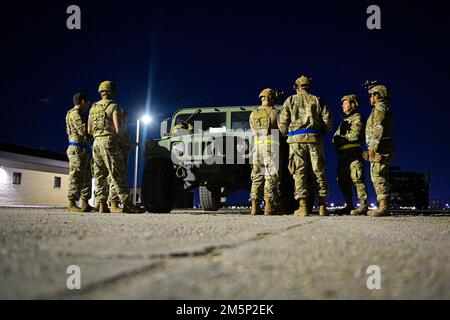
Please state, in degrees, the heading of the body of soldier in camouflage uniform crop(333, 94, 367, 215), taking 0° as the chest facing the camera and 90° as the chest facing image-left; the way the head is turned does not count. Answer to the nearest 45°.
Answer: approximately 45°

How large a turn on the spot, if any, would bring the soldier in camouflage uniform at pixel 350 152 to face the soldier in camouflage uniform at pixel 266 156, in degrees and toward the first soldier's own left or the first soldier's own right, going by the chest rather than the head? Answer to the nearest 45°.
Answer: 0° — they already face them

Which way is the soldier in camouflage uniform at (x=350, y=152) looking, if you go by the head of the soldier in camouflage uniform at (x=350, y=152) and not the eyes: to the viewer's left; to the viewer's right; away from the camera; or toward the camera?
to the viewer's left

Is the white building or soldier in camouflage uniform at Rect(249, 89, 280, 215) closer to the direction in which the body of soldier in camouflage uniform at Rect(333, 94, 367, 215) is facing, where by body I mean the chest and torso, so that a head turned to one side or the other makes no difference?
the soldier in camouflage uniform

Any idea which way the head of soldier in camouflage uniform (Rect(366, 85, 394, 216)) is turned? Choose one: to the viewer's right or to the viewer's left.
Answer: to the viewer's left

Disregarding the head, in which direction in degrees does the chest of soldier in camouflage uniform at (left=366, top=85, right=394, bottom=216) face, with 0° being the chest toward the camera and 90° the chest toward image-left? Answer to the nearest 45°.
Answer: approximately 90°
